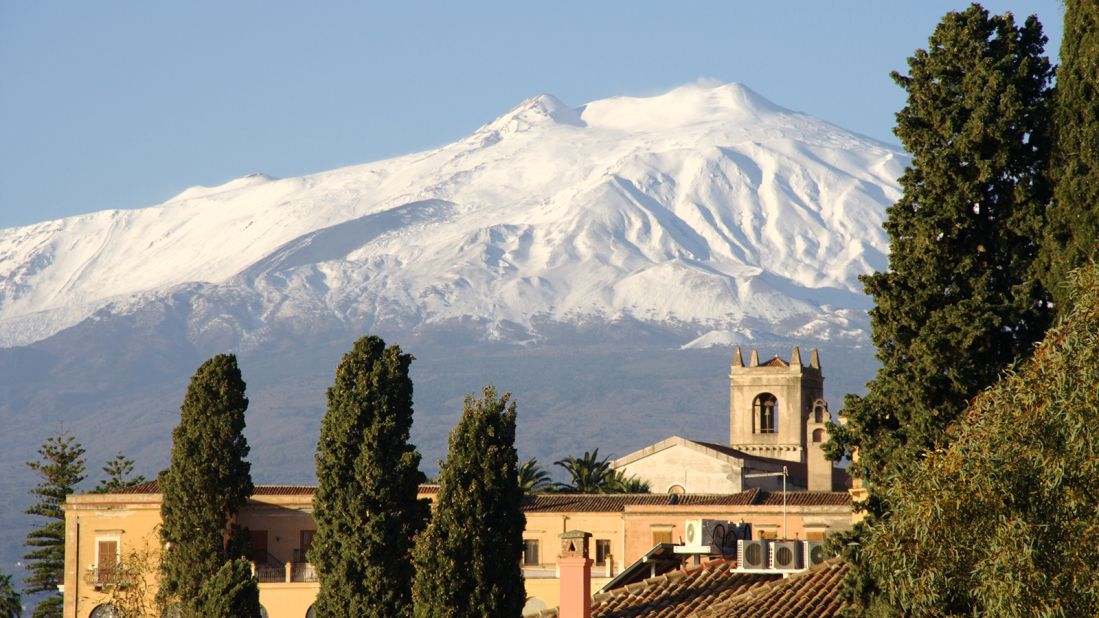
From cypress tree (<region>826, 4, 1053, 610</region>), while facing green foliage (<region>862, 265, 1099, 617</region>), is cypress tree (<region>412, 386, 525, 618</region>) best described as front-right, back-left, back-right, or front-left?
back-right

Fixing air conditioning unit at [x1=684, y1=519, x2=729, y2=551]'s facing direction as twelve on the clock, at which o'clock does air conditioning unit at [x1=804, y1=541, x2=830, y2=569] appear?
air conditioning unit at [x1=804, y1=541, x2=830, y2=569] is roughly at 9 o'clock from air conditioning unit at [x1=684, y1=519, x2=729, y2=551].

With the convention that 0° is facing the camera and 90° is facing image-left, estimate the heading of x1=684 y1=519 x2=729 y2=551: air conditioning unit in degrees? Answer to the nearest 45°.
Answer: approximately 45°

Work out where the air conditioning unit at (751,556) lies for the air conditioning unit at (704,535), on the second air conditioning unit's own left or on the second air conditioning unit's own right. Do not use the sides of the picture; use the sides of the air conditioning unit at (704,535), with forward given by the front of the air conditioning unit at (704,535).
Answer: on the second air conditioning unit's own left

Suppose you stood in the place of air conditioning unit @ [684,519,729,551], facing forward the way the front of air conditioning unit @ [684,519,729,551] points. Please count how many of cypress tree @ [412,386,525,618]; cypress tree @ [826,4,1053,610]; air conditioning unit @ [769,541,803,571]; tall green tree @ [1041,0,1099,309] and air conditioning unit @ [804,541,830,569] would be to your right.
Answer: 1

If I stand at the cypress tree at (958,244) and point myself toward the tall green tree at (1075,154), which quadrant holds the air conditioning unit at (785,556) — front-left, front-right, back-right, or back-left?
back-left

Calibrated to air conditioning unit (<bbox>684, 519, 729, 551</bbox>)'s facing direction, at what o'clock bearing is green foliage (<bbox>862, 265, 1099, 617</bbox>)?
The green foliage is roughly at 10 o'clock from the air conditioning unit.

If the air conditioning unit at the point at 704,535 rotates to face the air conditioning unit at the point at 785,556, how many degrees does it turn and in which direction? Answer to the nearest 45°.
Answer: approximately 90° to its left

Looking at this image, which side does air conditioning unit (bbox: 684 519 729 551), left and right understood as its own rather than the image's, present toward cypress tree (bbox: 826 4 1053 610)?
left
